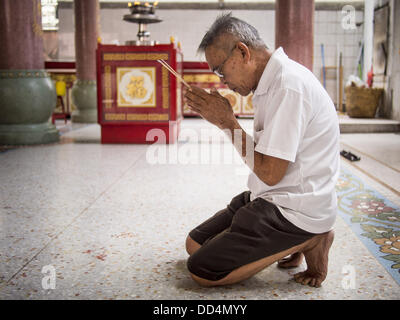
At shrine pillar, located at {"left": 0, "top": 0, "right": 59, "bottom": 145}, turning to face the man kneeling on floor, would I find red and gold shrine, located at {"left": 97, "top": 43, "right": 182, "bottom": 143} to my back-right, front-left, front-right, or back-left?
front-left

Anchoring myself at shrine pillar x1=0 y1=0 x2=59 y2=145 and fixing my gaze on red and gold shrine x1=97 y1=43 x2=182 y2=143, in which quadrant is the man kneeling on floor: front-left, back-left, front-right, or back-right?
front-right

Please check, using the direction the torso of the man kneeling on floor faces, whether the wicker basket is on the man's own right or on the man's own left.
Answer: on the man's own right

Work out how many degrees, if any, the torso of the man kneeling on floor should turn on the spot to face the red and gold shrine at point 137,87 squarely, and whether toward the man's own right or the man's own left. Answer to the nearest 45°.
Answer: approximately 90° to the man's own right

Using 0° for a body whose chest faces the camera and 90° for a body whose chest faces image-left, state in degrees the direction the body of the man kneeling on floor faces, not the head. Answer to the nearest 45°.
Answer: approximately 90°

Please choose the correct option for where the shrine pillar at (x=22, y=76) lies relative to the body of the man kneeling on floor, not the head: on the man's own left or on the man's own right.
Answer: on the man's own right

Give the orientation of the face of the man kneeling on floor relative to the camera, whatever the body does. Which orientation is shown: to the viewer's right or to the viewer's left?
to the viewer's left
